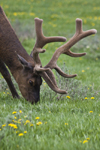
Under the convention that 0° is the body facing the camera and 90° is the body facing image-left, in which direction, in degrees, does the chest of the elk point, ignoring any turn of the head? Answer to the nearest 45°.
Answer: approximately 270°
